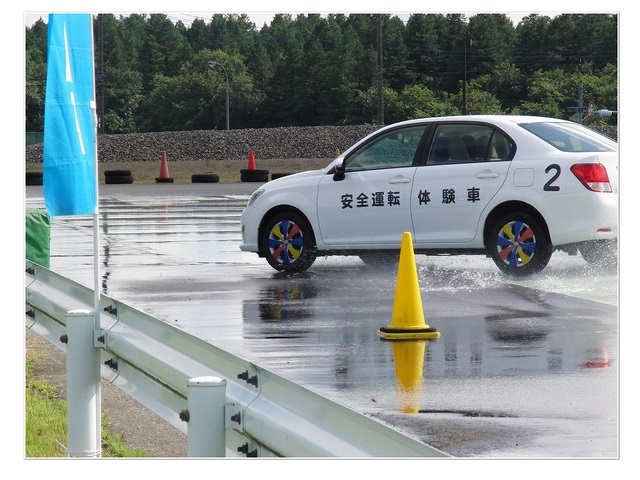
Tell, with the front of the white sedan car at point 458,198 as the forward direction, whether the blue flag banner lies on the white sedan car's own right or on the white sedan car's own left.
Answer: on the white sedan car's own left

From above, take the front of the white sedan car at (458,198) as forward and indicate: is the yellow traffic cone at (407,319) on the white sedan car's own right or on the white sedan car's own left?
on the white sedan car's own left

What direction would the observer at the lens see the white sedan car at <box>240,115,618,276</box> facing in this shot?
facing away from the viewer and to the left of the viewer

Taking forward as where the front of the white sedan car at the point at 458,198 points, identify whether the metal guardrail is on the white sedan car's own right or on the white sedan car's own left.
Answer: on the white sedan car's own left
